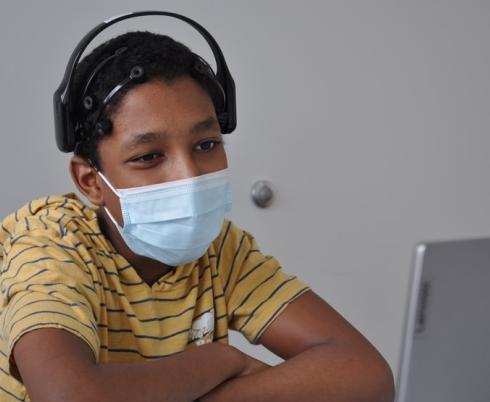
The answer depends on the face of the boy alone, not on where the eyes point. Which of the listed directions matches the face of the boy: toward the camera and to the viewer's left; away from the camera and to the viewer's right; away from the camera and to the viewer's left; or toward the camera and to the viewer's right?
toward the camera and to the viewer's right

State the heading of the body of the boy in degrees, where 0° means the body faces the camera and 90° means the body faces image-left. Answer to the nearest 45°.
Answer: approximately 315°

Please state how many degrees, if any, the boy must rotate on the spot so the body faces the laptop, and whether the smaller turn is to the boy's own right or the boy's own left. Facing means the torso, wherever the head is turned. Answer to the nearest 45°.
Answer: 0° — they already face it
